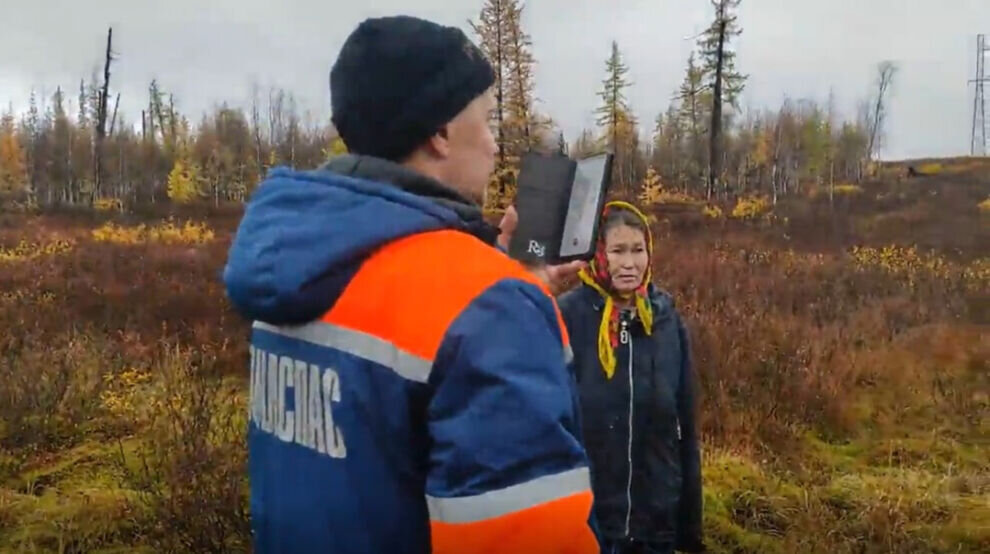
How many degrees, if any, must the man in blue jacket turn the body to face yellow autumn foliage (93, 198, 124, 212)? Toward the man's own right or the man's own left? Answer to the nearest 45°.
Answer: approximately 45° to the man's own left

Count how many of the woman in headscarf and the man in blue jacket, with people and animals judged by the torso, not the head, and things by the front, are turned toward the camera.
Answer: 1

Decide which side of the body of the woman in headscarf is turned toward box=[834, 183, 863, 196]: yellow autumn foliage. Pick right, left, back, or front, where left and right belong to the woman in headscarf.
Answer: back

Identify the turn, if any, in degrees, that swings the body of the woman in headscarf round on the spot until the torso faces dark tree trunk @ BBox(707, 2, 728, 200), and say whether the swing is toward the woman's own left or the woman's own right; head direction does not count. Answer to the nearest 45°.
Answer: approximately 180°

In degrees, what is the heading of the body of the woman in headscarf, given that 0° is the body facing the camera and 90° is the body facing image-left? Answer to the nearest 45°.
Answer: approximately 0°

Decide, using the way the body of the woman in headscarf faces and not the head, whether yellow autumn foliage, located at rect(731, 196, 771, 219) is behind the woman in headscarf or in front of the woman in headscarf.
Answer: behind

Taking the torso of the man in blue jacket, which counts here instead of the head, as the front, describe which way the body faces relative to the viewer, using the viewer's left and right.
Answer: facing away from the viewer and to the right of the viewer

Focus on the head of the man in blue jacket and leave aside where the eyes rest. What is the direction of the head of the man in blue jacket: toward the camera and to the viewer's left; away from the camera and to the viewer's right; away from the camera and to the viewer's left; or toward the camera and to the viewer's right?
away from the camera and to the viewer's right
